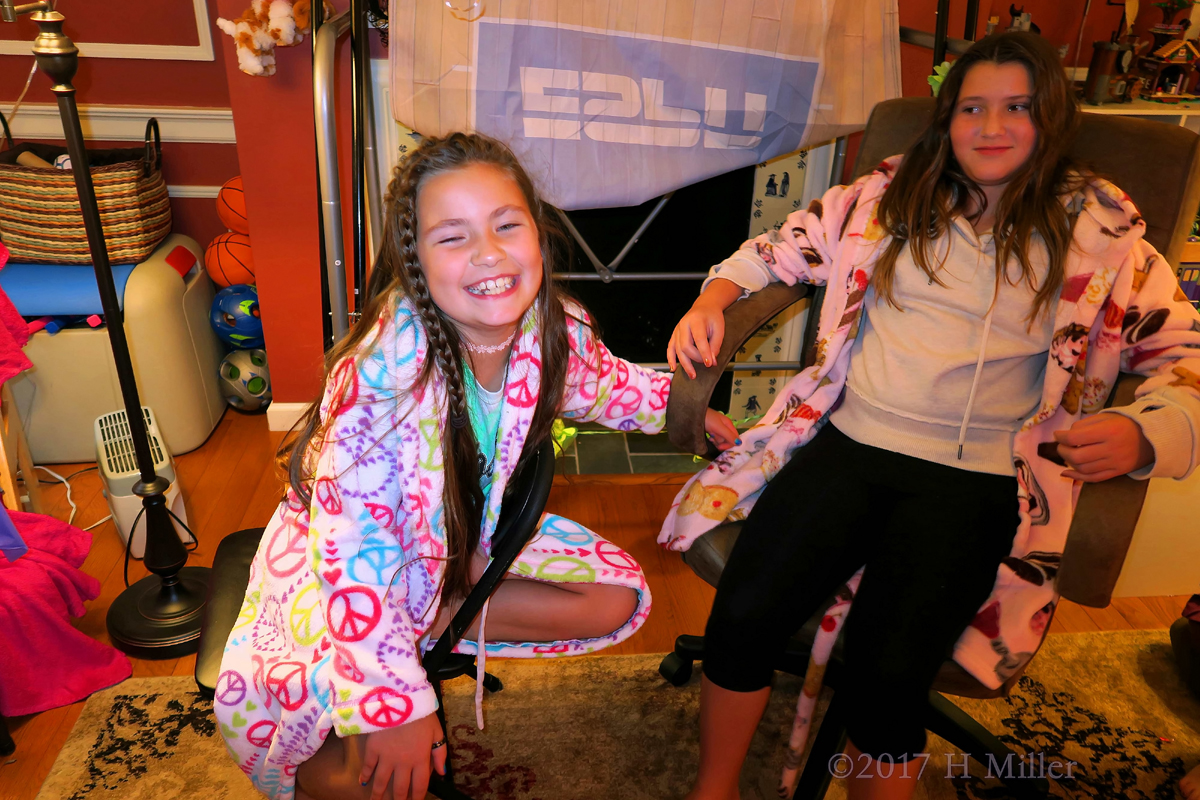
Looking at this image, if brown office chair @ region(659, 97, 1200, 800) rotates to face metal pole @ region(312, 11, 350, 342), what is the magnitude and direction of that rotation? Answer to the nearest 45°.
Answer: approximately 45° to its right

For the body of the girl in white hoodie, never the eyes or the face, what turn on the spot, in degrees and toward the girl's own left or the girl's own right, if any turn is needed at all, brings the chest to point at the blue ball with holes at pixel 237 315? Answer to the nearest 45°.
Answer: approximately 90° to the girl's own right

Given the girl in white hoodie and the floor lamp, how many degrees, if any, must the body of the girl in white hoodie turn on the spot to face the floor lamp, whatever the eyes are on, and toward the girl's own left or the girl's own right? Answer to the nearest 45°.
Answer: approximately 90° to the girl's own right

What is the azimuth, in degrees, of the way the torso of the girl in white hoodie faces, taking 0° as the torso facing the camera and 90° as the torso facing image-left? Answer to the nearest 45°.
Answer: approximately 0°

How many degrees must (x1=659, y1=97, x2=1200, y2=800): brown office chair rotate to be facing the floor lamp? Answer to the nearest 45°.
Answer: approximately 45° to its right

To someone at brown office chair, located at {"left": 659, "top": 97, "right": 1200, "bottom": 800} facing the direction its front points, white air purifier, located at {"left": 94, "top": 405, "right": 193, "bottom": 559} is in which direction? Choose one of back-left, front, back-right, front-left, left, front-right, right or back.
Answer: front-right

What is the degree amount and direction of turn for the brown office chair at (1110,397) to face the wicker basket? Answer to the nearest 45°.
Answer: approximately 45° to its right

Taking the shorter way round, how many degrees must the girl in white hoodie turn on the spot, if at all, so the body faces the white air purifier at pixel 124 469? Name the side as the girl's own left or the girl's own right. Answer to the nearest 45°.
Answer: approximately 90° to the girl's own right

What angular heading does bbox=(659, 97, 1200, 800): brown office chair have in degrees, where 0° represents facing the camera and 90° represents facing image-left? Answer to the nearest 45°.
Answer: approximately 45°

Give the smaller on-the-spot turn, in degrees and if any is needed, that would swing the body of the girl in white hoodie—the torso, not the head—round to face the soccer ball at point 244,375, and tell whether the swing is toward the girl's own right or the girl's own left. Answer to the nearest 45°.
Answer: approximately 90° to the girl's own right

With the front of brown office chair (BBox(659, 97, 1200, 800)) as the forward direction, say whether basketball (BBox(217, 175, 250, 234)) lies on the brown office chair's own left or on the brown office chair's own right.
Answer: on the brown office chair's own right
